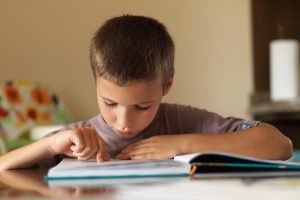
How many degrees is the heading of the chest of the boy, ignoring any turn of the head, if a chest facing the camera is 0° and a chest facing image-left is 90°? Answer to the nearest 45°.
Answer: approximately 0°

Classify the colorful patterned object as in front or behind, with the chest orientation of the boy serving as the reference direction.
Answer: behind
